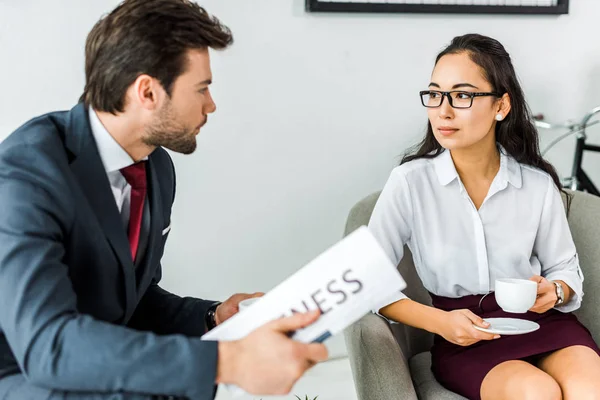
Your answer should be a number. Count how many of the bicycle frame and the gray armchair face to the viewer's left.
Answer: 1

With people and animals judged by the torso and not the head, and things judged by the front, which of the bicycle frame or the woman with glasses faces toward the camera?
the woman with glasses

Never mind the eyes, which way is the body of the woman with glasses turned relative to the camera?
toward the camera

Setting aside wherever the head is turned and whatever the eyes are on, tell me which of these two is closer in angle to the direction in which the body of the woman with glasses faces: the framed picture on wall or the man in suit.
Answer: the man in suit

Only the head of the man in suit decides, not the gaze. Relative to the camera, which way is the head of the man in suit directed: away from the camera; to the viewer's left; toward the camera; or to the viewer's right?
to the viewer's right

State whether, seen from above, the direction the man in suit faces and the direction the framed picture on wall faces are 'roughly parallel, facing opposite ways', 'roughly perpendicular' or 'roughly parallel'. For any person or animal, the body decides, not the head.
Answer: roughly perpendicular

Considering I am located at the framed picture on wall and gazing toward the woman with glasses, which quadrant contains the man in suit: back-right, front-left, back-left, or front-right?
front-right

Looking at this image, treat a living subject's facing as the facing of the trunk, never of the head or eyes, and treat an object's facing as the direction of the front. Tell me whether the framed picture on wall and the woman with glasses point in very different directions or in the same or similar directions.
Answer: same or similar directions

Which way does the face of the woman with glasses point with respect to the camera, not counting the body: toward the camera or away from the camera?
toward the camera

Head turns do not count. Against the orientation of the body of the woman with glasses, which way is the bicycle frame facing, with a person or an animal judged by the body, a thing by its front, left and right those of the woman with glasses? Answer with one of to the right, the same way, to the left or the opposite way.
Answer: to the right

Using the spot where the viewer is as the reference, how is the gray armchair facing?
facing the viewer

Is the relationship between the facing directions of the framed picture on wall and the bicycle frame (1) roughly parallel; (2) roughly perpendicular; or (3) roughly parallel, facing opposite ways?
roughly perpendicular

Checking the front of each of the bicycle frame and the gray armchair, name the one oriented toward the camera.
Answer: the gray armchair

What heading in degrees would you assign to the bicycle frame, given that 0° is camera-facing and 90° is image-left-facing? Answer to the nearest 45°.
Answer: approximately 90°

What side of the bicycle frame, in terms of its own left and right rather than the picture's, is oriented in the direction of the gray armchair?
left
